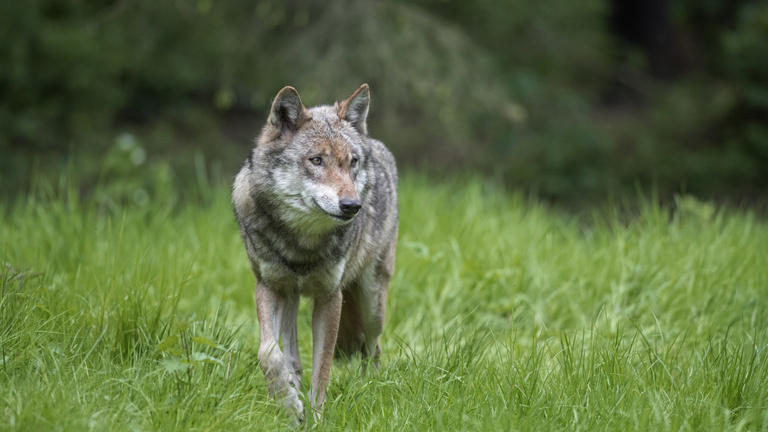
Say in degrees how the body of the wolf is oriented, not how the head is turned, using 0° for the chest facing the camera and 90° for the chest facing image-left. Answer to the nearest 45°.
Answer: approximately 0°
